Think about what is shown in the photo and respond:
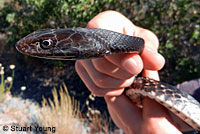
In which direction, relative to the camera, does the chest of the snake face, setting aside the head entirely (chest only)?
to the viewer's left
